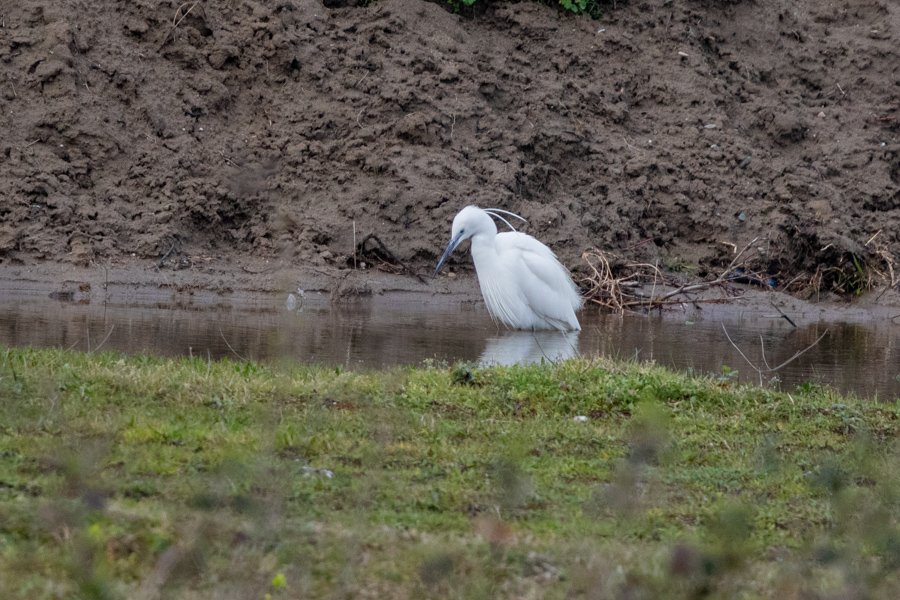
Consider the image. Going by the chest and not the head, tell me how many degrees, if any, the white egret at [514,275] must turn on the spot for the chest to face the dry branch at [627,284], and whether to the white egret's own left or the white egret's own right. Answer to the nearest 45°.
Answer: approximately 135° to the white egret's own right

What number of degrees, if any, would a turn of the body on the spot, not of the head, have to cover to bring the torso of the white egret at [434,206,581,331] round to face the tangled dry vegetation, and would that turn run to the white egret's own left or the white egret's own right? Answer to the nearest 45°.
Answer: approximately 135° to the white egret's own right

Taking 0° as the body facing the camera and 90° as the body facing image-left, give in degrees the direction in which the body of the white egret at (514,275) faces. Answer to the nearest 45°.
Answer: approximately 90°
